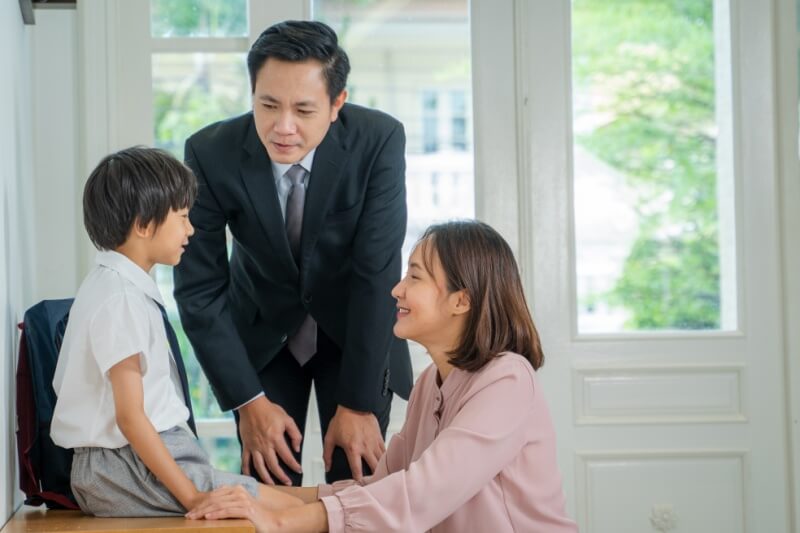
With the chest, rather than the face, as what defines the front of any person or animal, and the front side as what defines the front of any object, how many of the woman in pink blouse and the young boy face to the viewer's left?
1

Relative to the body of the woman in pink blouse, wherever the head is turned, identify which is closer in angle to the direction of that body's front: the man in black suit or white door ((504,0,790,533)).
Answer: the man in black suit

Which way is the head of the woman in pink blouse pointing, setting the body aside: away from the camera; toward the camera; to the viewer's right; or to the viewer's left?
to the viewer's left

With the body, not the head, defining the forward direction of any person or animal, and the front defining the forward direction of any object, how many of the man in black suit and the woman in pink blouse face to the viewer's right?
0

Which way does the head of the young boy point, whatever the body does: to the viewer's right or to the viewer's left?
to the viewer's right

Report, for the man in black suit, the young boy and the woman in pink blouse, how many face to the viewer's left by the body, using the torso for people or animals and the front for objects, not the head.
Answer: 1

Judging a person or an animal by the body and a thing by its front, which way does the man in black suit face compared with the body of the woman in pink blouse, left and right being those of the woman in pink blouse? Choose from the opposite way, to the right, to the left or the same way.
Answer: to the left

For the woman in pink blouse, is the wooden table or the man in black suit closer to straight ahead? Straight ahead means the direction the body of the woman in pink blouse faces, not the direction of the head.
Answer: the wooden table

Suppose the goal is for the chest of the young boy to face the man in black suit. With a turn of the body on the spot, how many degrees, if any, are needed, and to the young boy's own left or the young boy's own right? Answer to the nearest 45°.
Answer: approximately 45° to the young boy's own left

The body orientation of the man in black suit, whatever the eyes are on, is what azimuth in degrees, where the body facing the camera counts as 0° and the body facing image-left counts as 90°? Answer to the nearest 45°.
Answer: approximately 0°

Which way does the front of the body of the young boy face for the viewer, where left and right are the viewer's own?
facing to the right of the viewer

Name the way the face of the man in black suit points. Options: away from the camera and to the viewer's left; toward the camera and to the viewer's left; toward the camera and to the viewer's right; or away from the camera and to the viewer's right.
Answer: toward the camera and to the viewer's left

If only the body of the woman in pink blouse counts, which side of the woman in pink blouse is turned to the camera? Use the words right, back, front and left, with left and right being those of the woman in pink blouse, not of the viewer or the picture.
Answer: left

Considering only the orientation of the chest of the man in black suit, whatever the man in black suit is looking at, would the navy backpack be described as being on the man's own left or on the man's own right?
on the man's own right

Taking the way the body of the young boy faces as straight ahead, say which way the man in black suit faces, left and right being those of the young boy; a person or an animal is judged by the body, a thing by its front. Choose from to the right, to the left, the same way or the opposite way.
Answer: to the right
